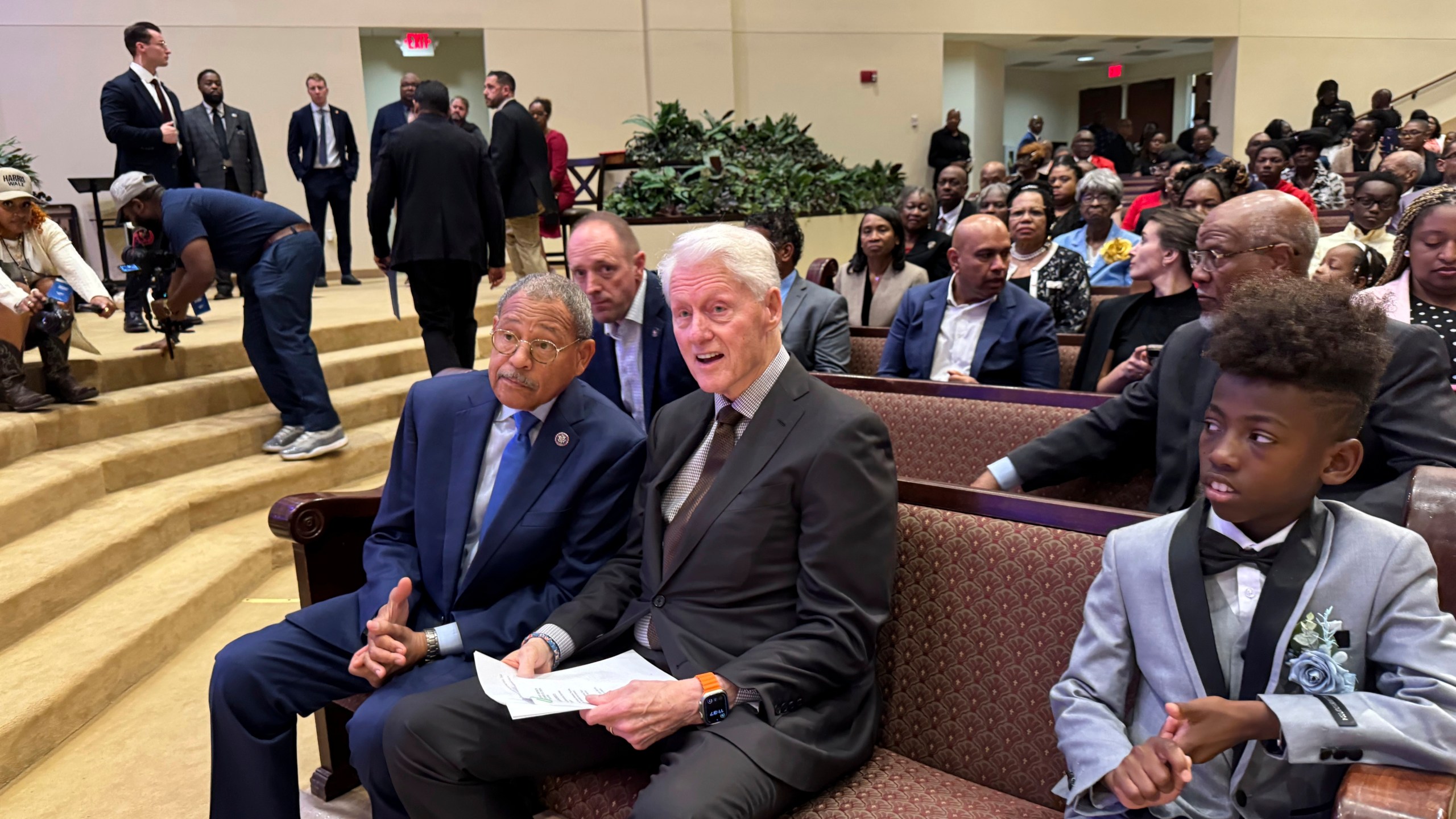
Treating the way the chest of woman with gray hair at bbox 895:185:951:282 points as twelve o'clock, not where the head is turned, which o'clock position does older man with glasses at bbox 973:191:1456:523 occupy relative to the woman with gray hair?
The older man with glasses is roughly at 10 o'clock from the woman with gray hair.

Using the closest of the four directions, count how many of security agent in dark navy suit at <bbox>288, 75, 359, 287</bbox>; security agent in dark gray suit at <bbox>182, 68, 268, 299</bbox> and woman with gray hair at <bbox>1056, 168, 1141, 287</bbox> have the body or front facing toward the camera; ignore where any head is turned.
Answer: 3

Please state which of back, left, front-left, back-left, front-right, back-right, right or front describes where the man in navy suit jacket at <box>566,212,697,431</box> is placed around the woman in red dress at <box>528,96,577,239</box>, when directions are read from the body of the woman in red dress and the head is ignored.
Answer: front-left

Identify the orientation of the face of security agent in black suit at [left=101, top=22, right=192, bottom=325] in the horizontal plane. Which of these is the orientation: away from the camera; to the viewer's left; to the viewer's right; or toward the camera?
to the viewer's right

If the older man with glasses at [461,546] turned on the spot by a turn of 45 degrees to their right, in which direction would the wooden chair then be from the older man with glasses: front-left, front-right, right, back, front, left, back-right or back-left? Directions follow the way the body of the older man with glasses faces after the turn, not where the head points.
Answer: right

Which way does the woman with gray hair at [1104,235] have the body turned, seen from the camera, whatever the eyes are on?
toward the camera

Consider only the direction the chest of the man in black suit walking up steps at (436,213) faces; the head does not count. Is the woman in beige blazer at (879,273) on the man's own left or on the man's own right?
on the man's own right

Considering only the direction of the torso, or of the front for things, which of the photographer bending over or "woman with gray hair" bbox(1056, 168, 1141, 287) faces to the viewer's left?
the photographer bending over

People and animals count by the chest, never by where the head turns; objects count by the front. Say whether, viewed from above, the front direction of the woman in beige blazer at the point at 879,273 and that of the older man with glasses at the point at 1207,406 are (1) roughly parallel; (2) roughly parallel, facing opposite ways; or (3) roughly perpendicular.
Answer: roughly parallel

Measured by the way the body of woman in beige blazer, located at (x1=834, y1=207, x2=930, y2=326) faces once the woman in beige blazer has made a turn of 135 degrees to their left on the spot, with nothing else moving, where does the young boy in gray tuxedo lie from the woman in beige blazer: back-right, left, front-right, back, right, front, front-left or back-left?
right

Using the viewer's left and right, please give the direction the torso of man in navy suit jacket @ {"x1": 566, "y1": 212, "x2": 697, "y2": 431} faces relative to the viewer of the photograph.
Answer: facing the viewer and to the left of the viewer

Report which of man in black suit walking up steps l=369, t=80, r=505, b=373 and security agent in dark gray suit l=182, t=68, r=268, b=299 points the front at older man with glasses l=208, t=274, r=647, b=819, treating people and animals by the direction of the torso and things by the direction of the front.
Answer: security agent in dark gray suit l=182, t=68, r=268, b=299

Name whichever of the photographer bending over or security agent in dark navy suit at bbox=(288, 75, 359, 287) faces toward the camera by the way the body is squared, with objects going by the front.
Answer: the security agent in dark navy suit

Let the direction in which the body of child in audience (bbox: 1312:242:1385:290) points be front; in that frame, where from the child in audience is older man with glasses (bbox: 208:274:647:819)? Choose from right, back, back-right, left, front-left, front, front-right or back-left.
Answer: front

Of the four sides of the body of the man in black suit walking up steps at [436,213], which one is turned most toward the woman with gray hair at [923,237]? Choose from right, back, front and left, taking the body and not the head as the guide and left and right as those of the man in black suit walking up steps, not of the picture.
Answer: right

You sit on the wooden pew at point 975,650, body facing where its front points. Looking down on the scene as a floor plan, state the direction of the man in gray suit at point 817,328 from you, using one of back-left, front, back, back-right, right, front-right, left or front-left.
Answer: back-right

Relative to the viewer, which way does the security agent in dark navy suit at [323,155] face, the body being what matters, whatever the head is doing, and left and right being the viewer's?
facing the viewer

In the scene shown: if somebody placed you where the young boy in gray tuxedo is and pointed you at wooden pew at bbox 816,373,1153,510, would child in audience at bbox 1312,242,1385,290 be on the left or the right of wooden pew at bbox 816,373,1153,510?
right
